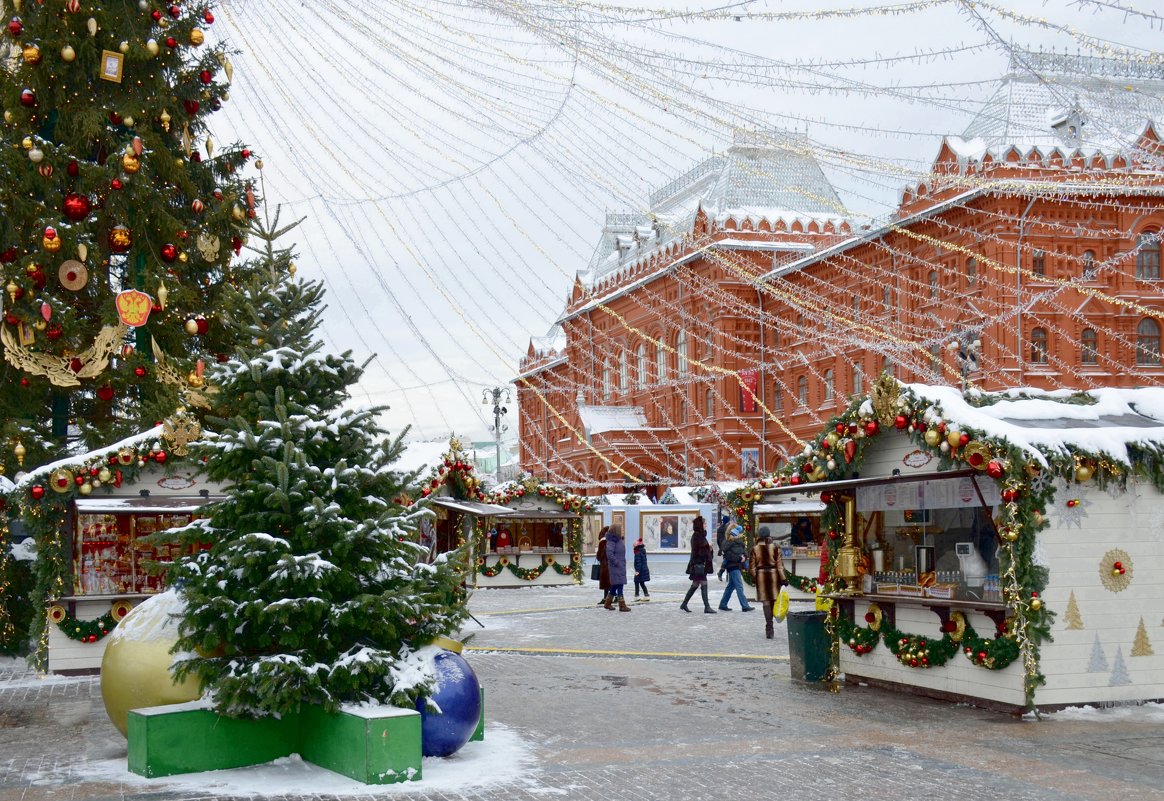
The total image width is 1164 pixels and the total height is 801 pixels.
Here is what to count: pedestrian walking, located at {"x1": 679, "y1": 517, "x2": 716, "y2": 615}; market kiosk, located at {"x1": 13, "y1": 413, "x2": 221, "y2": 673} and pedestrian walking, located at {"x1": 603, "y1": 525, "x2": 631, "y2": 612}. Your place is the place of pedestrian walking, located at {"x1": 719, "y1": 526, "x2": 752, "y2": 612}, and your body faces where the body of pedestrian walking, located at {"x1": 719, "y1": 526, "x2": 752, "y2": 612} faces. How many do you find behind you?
0

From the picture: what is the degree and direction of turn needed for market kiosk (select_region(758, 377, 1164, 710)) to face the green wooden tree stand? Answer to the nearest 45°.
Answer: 0° — it already faces it

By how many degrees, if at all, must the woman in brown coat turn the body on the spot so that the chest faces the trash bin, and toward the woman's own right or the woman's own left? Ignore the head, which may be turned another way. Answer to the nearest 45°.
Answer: approximately 180°

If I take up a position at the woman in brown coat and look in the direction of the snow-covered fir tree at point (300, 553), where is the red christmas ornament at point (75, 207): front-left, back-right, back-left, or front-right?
front-right

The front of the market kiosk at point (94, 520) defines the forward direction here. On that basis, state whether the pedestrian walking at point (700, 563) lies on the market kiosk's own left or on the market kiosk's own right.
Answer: on the market kiosk's own left

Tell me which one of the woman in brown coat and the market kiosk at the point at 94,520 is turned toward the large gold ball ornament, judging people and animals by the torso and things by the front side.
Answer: the market kiosk

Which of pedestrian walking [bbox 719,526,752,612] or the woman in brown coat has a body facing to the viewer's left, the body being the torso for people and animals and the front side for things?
the pedestrian walking

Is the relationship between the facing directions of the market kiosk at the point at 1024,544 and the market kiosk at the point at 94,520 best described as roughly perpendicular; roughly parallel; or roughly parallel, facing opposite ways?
roughly perpendicular

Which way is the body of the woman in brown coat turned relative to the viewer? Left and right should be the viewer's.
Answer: facing away from the viewer

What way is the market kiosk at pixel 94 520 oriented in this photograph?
toward the camera

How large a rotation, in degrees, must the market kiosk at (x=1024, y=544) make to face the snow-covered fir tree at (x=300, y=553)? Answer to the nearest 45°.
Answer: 0° — it already faces it

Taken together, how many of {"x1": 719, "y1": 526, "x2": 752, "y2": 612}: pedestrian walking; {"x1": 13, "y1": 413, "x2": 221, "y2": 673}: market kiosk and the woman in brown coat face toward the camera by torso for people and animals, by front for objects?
1
